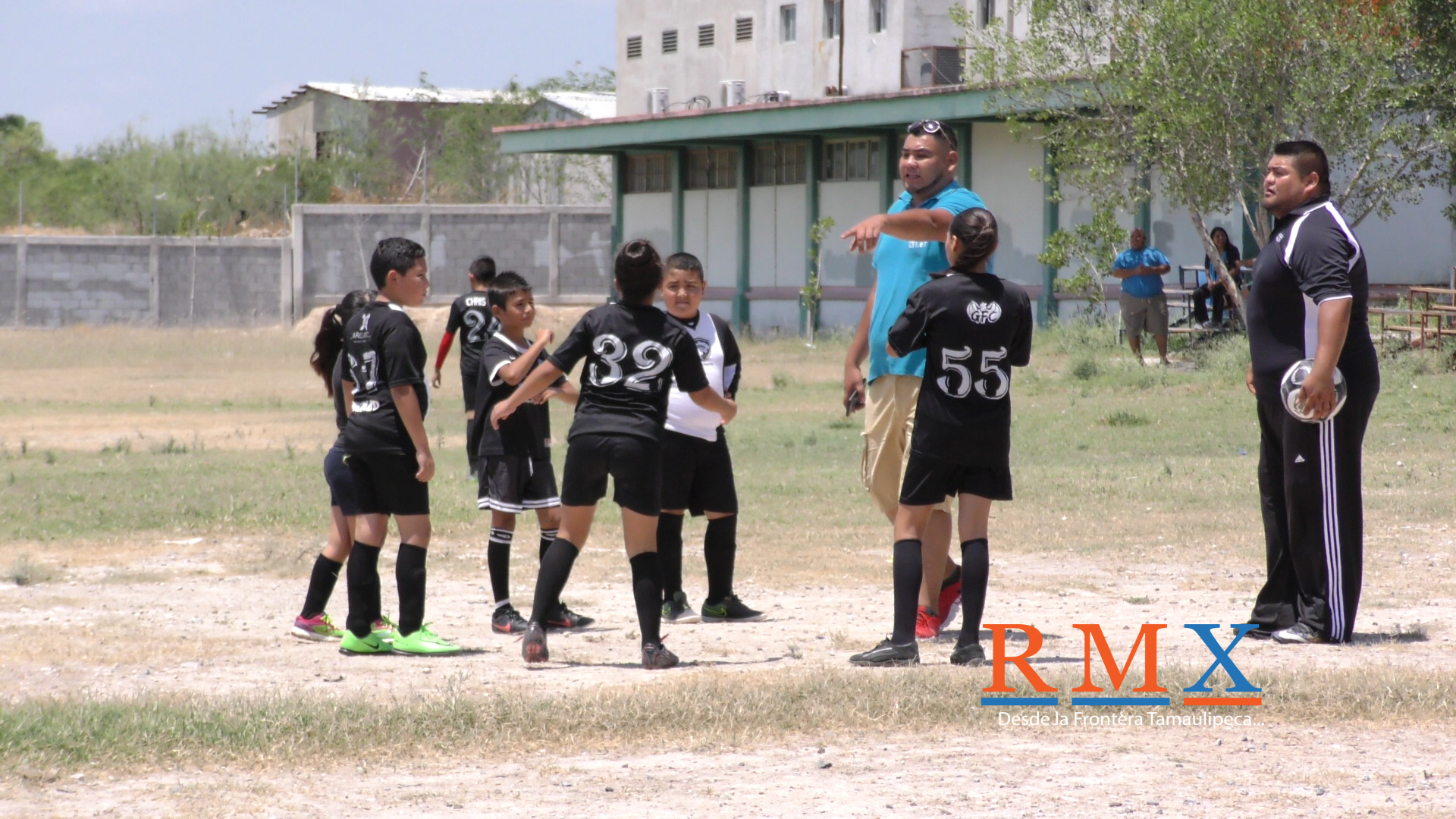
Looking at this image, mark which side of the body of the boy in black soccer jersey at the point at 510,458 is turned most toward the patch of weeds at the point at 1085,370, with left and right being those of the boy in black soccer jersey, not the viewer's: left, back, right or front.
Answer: left

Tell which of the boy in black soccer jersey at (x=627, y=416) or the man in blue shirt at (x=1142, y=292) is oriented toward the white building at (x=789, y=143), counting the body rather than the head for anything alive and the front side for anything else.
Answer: the boy in black soccer jersey

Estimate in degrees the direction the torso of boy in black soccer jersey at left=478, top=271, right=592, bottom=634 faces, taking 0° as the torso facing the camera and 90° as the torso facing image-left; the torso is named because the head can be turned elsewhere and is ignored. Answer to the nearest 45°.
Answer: approximately 315°

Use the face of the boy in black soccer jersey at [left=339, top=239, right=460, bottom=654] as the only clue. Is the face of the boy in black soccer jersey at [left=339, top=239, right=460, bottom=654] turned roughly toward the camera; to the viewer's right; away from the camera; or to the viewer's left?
to the viewer's right

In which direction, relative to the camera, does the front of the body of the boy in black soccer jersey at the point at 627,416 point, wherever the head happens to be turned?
away from the camera

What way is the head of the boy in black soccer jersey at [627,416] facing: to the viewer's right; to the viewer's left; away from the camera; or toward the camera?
away from the camera
